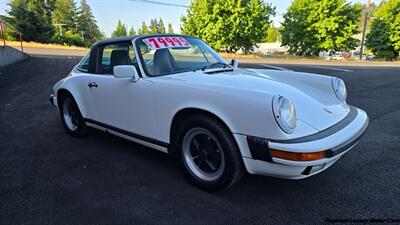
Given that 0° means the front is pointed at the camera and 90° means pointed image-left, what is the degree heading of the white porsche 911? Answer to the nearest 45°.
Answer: approximately 315°

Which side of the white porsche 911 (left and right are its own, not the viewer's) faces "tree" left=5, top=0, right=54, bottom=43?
back

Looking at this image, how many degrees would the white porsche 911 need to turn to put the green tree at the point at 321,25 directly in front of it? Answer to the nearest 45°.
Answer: approximately 135° to its left

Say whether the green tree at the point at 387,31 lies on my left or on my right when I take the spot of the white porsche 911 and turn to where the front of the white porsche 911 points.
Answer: on my left

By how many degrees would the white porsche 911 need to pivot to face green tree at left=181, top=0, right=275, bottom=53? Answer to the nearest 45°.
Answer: approximately 135° to its left
